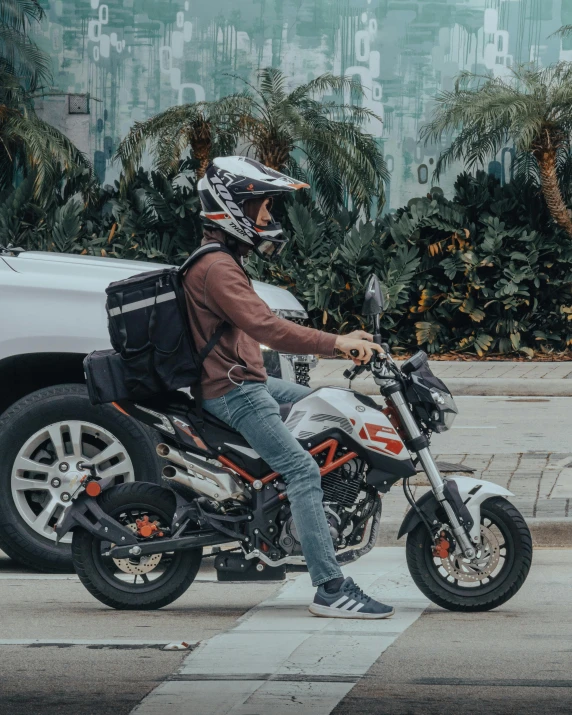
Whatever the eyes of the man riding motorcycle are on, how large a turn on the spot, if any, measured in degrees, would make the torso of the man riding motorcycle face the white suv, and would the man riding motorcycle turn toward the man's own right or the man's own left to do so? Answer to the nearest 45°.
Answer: approximately 135° to the man's own left

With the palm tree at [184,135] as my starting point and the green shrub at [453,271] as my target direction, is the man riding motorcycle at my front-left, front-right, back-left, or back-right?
front-right

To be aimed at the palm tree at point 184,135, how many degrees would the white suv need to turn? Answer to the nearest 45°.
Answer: approximately 90° to its left

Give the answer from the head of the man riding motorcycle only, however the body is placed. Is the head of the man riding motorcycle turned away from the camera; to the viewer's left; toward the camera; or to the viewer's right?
to the viewer's right

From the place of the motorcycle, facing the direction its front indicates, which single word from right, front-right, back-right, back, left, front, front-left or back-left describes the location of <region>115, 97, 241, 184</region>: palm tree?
left

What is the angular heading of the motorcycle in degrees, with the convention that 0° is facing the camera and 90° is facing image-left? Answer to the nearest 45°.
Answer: approximately 270°

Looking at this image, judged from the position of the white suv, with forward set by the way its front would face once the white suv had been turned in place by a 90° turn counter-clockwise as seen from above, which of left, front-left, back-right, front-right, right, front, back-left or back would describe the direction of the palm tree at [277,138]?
front

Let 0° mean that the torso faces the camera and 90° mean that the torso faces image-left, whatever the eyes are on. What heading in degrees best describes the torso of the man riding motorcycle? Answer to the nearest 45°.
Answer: approximately 270°

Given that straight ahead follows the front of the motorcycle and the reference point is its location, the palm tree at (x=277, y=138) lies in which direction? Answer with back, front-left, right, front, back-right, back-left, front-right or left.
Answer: left

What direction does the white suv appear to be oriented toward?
to the viewer's right

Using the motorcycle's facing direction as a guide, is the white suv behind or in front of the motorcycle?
behind

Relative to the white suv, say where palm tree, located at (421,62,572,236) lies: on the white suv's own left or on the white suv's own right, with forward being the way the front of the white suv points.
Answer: on the white suv's own left
